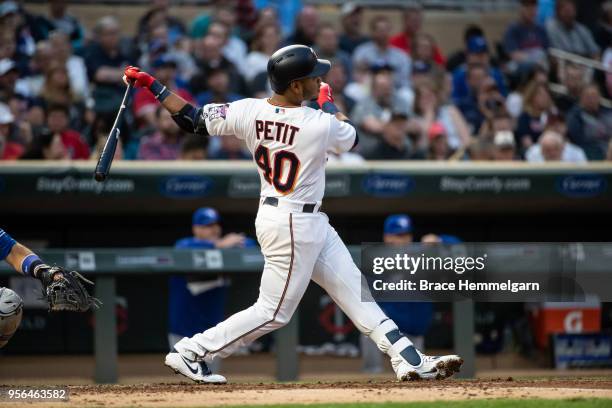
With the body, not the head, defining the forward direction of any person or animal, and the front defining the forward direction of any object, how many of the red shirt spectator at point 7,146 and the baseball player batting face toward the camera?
1

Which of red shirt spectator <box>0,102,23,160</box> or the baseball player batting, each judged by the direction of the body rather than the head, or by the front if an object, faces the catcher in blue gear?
the red shirt spectator

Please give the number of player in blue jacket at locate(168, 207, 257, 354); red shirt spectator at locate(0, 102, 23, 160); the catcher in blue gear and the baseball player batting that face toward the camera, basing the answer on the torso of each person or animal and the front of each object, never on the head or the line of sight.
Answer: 2

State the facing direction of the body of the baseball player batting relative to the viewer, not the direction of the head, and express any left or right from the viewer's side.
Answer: facing away from the viewer and to the right of the viewer

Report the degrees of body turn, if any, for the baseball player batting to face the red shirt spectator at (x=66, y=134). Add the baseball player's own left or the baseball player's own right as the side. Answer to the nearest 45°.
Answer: approximately 90° to the baseball player's own left

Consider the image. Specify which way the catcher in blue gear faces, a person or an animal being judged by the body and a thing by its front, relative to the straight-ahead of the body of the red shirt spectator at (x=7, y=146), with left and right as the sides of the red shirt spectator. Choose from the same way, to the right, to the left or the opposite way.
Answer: to the left

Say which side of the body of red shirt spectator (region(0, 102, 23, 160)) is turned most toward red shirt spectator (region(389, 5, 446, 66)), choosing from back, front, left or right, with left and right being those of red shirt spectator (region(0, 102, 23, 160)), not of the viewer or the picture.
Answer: left

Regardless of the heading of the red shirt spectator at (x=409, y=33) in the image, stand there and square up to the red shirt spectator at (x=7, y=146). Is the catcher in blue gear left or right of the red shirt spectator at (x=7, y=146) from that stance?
left

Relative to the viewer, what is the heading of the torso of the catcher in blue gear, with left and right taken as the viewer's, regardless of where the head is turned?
facing to the right of the viewer
